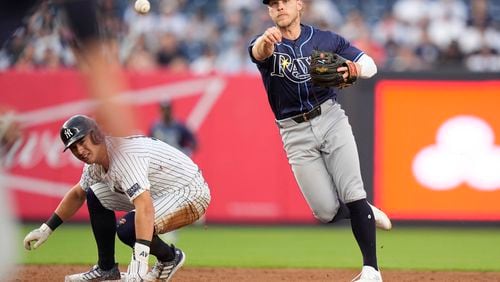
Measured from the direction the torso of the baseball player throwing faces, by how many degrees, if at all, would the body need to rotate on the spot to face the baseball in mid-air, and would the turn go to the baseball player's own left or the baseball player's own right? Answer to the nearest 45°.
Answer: approximately 45° to the baseball player's own right

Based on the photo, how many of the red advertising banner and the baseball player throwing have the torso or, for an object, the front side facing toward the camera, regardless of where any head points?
2

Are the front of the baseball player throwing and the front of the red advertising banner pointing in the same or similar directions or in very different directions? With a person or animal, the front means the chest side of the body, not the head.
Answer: same or similar directions

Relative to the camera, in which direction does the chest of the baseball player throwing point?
toward the camera

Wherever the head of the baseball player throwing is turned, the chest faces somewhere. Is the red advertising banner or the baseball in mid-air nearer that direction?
the baseball in mid-air

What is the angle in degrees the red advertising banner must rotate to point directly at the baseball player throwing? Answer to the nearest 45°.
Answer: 0° — it already faces them

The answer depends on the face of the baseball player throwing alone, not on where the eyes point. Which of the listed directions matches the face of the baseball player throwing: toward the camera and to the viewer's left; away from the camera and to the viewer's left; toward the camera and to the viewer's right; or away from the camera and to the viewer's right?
toward the camera and to the viewer's left

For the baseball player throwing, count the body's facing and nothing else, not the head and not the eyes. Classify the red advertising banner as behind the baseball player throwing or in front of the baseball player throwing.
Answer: behind

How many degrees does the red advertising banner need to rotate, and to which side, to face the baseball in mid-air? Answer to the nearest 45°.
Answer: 0° — it already faces it

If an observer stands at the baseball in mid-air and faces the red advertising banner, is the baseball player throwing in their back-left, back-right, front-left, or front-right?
front-right
